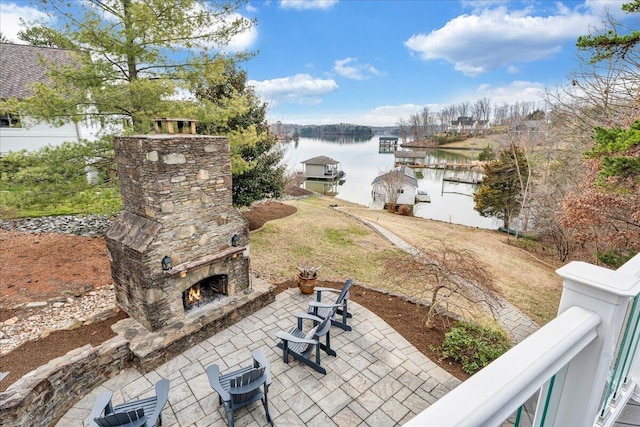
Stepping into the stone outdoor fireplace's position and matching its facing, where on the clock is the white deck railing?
The white deck railing is roughly at 1 o'clock from the stone outdoor fireplace.

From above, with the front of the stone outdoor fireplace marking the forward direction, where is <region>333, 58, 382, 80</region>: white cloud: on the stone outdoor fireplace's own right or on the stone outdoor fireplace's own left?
on the stone outdoor fireplace's own left

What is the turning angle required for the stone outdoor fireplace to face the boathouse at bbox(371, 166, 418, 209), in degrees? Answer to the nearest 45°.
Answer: approximately 90° to its left

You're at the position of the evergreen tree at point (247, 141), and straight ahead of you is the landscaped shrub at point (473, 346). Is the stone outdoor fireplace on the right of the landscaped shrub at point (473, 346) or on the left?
right

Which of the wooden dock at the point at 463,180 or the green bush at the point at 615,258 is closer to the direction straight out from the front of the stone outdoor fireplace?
the green bush

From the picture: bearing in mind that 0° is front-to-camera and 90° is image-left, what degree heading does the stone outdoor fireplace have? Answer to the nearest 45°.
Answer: approximately 315°

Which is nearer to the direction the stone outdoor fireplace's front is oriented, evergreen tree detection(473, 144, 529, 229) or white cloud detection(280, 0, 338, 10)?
the evergreen tree

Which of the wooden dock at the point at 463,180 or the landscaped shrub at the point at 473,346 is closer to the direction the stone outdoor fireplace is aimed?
the landscaped shrub

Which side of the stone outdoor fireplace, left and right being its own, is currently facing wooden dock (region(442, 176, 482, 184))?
left

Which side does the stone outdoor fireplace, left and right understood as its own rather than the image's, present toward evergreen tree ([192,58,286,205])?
left

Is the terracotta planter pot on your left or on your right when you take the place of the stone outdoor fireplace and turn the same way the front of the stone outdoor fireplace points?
on your left

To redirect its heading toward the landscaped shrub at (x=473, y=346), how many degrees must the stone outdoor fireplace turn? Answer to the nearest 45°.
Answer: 0° — it already faces it
